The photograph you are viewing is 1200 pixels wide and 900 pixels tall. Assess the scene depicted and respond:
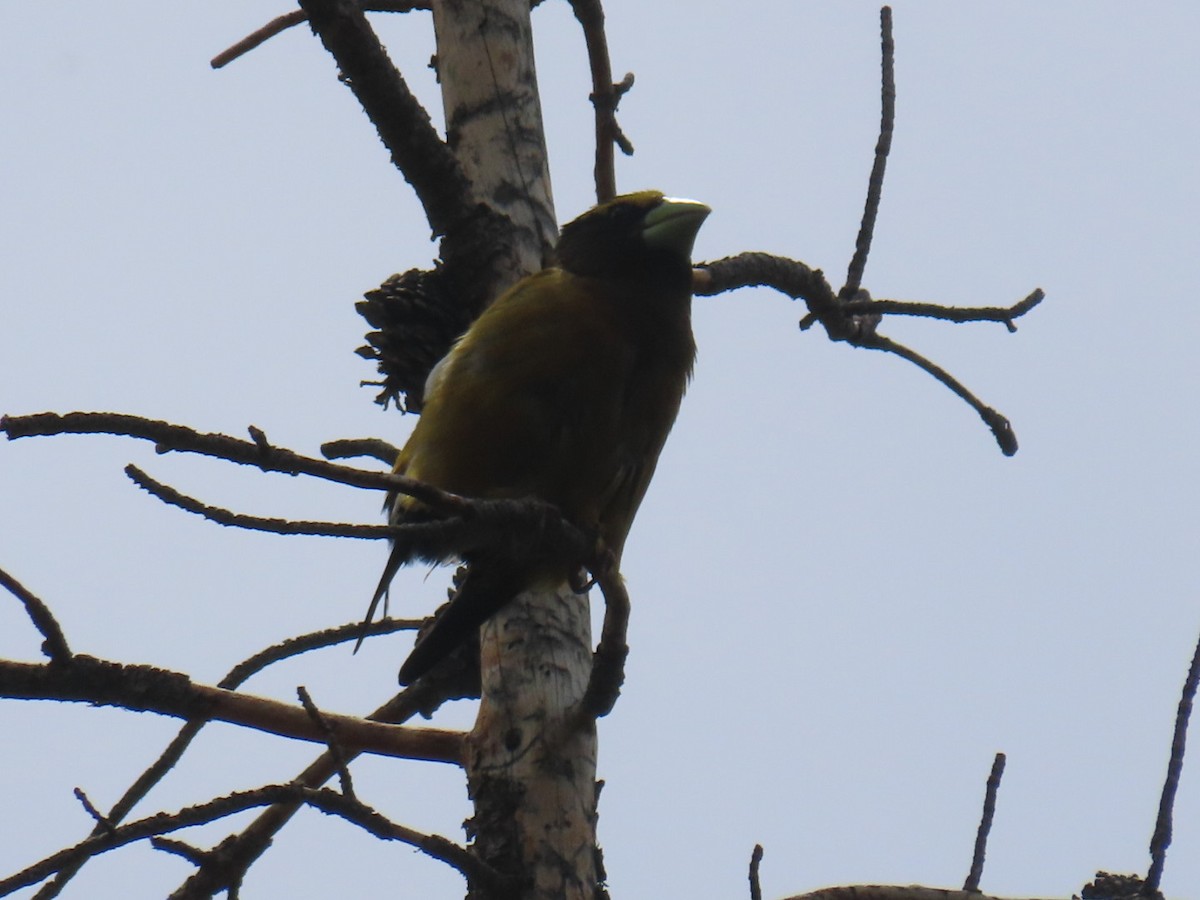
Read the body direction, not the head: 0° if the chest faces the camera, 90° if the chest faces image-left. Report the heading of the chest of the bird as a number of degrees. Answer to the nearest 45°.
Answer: approximately 315°
